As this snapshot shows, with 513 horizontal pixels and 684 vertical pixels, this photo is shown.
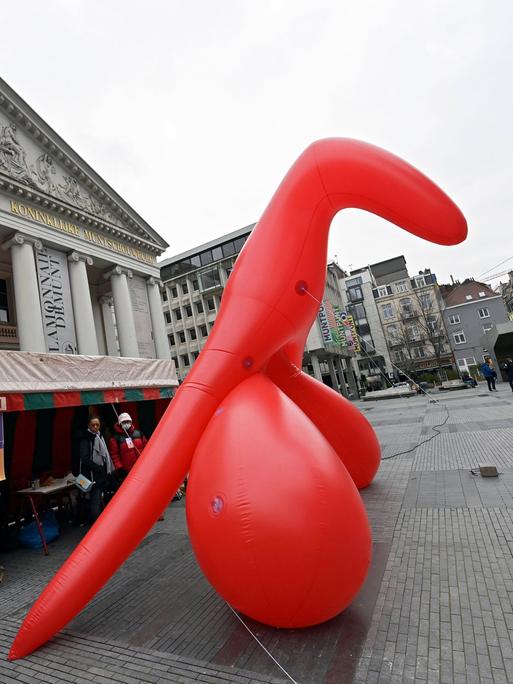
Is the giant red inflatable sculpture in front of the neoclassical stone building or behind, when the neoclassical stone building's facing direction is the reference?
in front

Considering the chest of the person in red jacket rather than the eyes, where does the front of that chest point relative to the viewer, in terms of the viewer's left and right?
facing the viewer

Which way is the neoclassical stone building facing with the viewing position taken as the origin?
facing the viewer and to the right of the viewer

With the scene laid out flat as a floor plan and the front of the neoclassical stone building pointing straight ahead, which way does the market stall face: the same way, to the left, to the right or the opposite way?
the same way

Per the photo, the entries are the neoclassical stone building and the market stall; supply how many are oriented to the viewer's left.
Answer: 0

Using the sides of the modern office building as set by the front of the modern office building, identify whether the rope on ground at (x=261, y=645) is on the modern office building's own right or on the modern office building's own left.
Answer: on the modern office building's own left

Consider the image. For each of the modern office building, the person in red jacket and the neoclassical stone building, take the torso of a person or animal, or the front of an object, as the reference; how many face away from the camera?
0

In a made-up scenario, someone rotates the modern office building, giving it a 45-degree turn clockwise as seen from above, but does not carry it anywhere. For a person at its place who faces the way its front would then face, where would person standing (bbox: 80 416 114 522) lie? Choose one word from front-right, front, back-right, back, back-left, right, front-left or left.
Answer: left

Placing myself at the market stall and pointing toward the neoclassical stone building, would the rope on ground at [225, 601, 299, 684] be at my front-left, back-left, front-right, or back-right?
back-right

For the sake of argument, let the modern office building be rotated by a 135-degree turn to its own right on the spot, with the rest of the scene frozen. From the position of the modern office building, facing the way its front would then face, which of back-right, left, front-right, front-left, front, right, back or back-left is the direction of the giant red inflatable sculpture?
back

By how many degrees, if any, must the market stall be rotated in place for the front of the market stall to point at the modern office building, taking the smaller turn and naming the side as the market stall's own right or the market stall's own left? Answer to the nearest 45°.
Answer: approximately 90° to the market stall's own left

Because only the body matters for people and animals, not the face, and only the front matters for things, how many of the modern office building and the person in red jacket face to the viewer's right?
0

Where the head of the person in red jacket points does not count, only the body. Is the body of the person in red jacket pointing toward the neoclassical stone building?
no

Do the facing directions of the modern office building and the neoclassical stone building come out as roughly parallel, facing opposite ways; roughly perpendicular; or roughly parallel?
roughly perpendicular
